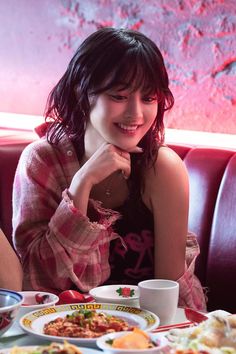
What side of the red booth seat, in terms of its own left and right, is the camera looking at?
front

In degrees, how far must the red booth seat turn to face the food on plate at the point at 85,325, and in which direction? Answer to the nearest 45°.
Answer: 0° — it already faces it

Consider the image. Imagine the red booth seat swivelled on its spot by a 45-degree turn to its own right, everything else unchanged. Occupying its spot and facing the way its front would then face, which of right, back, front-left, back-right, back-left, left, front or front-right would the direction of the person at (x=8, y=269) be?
front

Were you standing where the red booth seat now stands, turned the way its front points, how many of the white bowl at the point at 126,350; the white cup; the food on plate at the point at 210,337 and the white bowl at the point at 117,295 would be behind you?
0

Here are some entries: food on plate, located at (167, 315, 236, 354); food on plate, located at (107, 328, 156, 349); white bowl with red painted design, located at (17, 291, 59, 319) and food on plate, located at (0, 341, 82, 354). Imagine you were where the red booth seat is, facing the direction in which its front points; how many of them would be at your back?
0

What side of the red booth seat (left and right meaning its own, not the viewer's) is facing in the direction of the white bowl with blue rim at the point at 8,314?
front

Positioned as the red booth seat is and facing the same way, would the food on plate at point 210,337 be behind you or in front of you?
in front

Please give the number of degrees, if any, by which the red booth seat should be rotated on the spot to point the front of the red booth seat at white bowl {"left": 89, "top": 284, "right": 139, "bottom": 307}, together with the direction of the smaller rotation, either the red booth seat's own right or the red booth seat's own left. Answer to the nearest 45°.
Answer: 0° — it already faces it

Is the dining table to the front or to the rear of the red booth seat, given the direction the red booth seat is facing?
to the front

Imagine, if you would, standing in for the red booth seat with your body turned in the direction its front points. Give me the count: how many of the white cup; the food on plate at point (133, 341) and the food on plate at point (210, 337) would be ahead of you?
3

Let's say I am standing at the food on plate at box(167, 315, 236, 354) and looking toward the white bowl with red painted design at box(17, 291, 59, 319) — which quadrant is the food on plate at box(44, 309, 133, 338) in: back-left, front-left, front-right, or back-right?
front-left

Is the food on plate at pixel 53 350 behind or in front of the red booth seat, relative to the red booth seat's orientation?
in front
